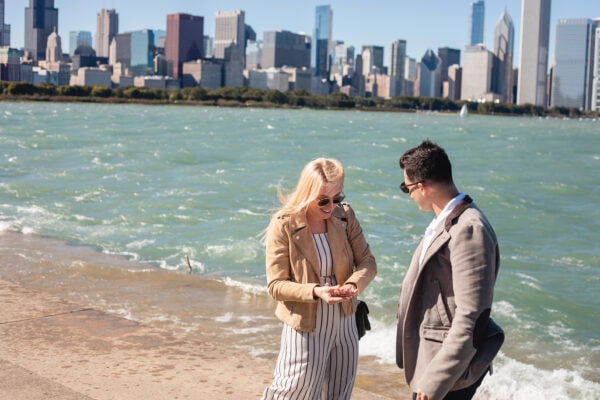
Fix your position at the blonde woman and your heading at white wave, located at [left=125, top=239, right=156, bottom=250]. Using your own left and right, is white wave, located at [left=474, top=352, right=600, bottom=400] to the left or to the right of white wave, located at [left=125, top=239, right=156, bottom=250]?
right

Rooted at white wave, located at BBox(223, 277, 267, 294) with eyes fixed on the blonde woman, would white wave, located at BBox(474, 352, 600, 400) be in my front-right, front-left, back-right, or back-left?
front-left

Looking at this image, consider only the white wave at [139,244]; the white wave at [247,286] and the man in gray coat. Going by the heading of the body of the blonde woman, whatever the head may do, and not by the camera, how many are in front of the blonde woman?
1

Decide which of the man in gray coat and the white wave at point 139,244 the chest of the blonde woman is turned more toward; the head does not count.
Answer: the man in gray coat

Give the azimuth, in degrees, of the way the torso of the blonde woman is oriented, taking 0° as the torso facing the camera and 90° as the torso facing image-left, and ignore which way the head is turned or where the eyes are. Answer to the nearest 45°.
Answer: approximately 315°

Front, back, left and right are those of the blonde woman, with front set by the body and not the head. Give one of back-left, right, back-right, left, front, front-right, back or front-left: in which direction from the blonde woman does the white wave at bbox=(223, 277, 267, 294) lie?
back-left

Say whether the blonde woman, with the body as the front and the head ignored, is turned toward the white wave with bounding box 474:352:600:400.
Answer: no

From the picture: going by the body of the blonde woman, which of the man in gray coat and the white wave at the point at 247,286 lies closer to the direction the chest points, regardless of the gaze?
the man in gray coat

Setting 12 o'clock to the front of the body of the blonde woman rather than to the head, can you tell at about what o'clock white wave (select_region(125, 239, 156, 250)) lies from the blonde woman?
The white wave is roughly at 7 o'clock from the blonde woman.

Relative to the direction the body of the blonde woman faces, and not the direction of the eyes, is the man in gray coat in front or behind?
in front

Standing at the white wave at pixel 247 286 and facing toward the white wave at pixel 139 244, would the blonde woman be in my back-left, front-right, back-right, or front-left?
back-left
